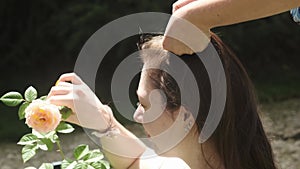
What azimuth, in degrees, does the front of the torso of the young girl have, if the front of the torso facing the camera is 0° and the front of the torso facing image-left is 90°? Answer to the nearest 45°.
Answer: approximately 90°

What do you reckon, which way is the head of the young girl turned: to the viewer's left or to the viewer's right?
to the viewer's left
